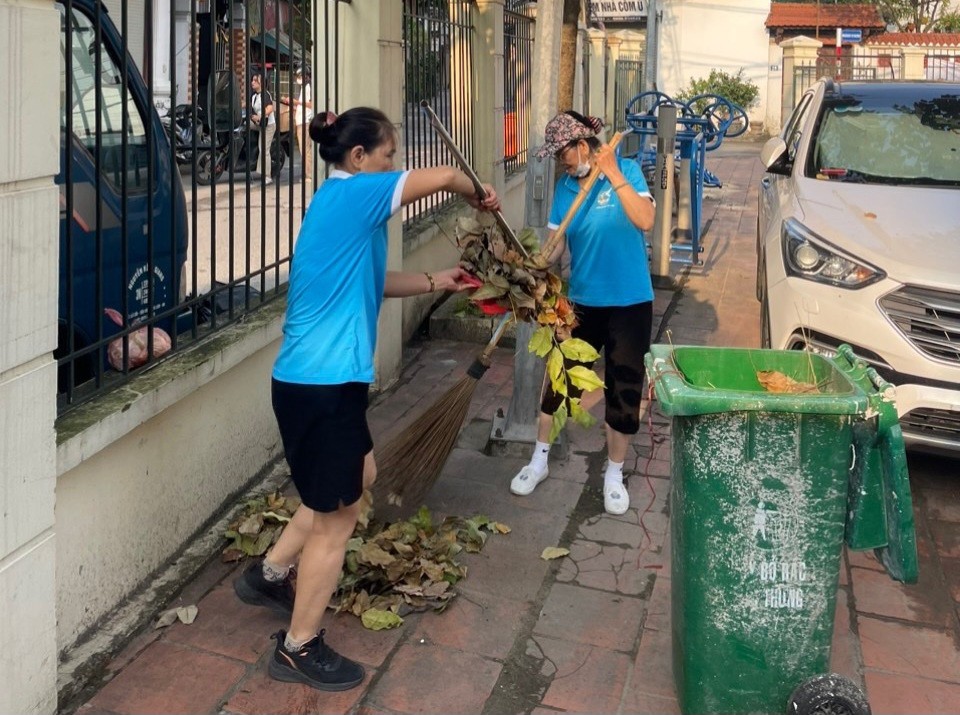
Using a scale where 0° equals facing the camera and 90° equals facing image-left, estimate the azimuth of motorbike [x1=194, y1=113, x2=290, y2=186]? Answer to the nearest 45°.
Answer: approximately 45°

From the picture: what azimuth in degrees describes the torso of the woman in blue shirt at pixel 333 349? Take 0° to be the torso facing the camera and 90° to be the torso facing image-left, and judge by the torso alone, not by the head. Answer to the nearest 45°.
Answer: approximately 270°

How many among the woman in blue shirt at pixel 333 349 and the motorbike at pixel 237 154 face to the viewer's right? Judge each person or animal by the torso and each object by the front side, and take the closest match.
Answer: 1

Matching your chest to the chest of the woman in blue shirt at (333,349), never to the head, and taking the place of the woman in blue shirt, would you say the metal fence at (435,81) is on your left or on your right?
on your left

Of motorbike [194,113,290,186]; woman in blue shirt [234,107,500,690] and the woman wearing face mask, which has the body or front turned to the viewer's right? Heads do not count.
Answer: the woman in blue shirt

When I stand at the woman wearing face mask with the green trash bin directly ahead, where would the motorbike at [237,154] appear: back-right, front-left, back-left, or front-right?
back-right

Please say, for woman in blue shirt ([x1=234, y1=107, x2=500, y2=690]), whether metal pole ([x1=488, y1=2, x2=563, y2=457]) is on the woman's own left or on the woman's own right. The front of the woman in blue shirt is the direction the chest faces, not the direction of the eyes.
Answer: on the woman's own left

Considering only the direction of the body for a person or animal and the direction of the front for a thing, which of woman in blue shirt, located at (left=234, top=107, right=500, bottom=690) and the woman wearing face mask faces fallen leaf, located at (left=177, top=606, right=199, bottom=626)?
the woman wearing face mask

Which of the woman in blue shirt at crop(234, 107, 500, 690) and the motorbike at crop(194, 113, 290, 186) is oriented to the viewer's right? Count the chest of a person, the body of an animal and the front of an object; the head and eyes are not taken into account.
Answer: the woman in blue shirt

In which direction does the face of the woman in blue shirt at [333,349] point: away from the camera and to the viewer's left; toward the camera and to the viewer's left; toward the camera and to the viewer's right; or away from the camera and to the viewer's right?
away from the camera and to the viewer's right

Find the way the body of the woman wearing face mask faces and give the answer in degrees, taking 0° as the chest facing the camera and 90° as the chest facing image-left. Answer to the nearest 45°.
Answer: approximately 45°
